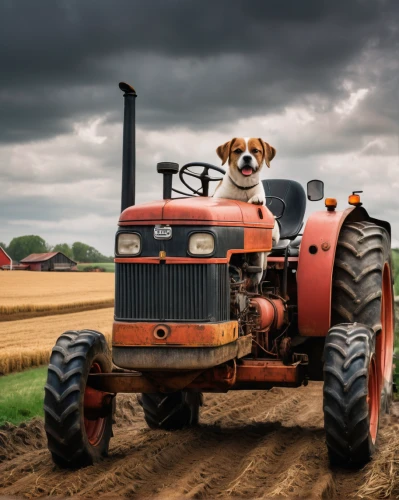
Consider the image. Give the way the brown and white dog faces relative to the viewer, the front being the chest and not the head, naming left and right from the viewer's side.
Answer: facing the viewer

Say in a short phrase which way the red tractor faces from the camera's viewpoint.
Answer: facing the viewer and to the left of the viewer
